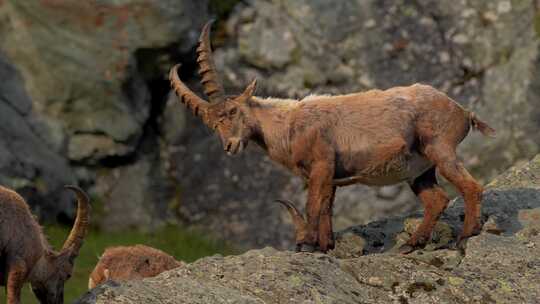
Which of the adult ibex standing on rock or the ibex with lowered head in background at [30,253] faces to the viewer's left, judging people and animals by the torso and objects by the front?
the adult ibex standing on rock

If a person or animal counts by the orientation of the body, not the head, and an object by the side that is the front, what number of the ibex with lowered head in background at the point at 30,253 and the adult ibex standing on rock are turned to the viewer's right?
1

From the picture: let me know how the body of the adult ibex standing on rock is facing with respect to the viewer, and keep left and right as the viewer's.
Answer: facing to the left of the viewer

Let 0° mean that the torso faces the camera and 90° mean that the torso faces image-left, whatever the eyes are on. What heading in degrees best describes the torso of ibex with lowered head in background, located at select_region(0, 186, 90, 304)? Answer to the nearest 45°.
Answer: approximately 270°

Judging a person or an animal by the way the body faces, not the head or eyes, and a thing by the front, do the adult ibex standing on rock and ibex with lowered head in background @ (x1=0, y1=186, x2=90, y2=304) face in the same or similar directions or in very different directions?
very different directions

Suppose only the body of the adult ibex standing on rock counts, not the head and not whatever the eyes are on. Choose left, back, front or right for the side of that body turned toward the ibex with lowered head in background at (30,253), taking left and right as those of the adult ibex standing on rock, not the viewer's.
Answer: front

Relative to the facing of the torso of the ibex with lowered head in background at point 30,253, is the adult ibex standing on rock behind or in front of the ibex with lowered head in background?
in front
